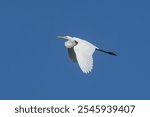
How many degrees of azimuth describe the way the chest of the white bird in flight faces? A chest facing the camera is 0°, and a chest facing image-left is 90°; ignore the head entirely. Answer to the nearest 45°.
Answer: approximately 90°
